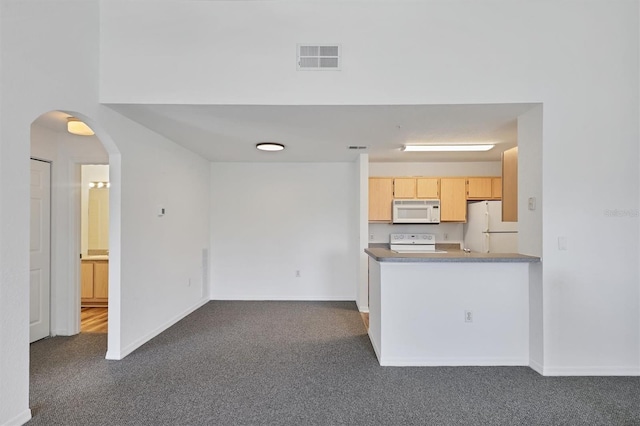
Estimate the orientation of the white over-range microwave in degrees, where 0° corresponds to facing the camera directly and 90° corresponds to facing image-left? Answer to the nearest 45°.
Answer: approximately 0°

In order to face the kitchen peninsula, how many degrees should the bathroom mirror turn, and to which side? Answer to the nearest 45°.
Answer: approximately 45° to its left

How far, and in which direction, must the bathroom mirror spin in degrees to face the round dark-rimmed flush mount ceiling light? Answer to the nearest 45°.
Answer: approximately 45° to its left

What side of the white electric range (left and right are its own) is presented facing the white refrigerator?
left

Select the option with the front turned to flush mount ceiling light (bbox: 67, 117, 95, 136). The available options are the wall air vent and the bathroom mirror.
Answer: the bathroom mirror

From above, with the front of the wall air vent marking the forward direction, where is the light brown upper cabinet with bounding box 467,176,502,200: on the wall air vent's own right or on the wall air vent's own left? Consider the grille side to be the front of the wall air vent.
on the wall air vent's own left

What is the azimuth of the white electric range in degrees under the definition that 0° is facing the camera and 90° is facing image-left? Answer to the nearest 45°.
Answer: approximately 0°
